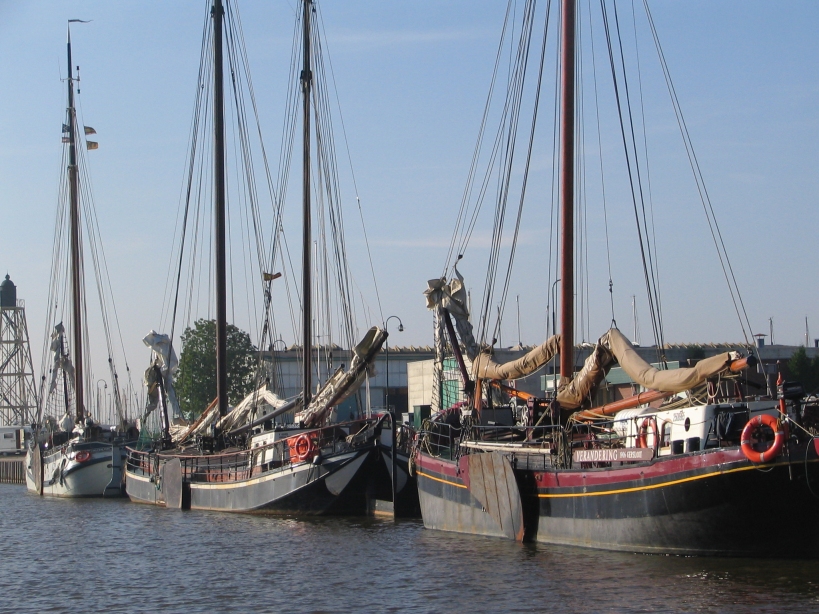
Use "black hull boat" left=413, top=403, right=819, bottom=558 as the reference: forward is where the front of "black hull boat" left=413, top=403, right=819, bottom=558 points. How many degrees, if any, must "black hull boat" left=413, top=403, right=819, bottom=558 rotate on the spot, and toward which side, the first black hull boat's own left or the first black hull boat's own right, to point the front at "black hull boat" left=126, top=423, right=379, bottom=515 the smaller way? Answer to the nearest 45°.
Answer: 0° — it already faces it

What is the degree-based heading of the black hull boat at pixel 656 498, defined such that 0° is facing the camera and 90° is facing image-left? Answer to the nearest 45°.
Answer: approximately 135°
